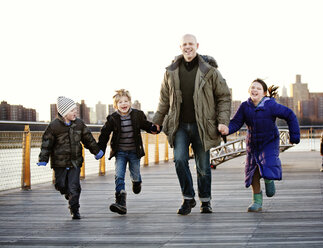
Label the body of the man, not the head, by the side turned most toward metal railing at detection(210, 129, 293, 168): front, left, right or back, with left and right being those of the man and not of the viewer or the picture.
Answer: back

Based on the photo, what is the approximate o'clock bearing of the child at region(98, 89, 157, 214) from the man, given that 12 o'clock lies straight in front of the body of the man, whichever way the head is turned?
The child is roughly at 4 o'clock from the man.

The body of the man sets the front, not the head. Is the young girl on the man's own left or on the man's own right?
on the man's own left

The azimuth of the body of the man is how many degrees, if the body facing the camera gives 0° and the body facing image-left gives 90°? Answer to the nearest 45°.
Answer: approximately 0°

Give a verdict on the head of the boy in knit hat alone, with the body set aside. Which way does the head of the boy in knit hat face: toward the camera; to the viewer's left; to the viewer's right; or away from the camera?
to the viewer's right

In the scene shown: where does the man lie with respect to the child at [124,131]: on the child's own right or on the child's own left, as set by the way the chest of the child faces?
on the child's own left

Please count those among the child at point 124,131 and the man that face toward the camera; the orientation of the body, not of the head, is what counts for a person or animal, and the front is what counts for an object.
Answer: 2

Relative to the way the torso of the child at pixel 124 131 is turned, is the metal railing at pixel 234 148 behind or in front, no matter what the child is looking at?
behind

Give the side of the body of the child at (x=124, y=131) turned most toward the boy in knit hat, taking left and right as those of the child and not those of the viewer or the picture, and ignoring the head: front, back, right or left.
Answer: right
